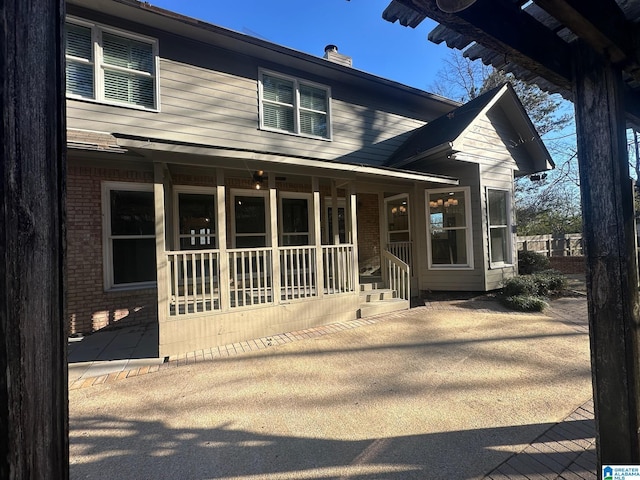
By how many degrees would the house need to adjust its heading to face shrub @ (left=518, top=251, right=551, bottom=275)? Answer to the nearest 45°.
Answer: approximately 90° to its left

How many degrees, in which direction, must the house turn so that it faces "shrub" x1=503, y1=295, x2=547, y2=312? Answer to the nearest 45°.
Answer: approximately 45° to its left

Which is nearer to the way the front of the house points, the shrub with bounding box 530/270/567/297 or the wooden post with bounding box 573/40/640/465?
the wooden post

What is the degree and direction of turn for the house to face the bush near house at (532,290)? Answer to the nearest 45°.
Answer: approximately 45° to its left

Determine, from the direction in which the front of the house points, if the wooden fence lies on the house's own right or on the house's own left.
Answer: on the house's own left

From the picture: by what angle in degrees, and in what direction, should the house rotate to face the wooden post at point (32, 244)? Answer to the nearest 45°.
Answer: approximately 45° to its right

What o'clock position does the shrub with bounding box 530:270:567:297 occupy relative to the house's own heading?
The shrub is roughly at 10 o'clock from the house.
